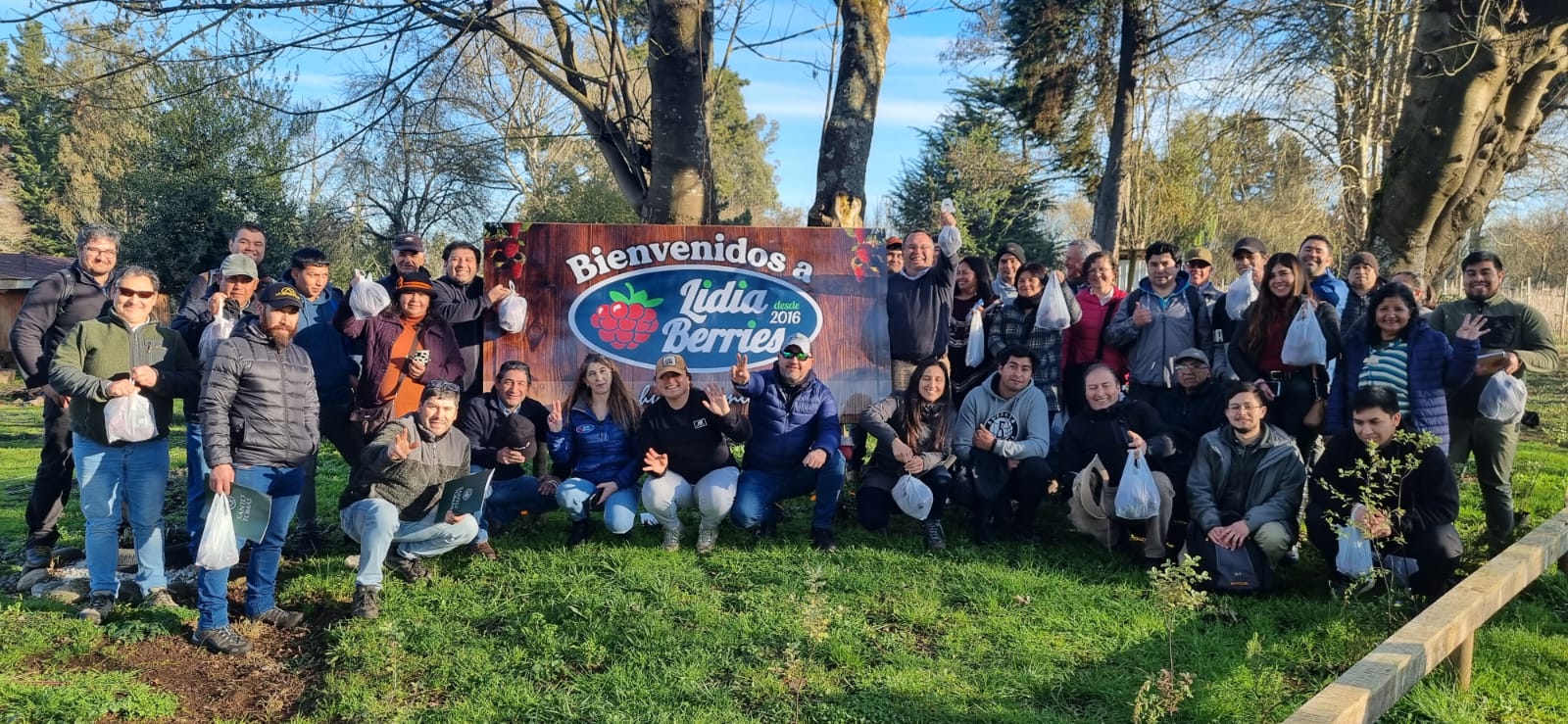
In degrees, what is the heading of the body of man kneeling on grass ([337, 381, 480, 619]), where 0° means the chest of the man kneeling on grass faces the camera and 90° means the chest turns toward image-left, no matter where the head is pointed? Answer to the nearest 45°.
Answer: approximately 315°

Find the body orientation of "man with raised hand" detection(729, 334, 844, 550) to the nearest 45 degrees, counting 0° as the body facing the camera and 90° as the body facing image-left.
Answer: approximately 0°

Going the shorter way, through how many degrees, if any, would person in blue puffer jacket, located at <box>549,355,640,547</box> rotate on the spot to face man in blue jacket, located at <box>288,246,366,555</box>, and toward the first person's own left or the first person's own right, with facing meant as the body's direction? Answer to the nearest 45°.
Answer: approximately 90° to the first person's own right

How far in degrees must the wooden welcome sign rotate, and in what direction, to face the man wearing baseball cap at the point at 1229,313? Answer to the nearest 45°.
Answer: approximately 90° to its left
